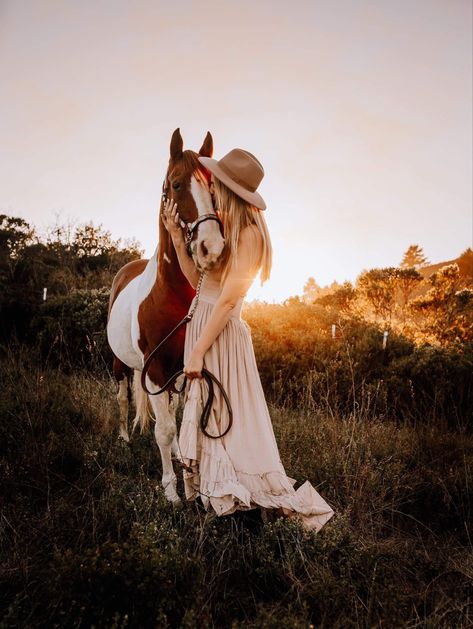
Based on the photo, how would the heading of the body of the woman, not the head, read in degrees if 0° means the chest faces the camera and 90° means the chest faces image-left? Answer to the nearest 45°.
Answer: approximately 90°

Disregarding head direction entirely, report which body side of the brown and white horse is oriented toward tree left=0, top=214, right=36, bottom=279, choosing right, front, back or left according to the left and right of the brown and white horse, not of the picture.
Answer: back

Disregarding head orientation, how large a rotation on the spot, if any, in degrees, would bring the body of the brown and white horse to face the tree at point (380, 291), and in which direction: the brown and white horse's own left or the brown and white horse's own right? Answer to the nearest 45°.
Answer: approximately 90° to the brown and white horse's own left

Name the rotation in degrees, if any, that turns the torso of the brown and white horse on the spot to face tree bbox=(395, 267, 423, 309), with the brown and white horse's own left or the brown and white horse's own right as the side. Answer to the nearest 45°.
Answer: approximately 90° to the brown and white horse's own left

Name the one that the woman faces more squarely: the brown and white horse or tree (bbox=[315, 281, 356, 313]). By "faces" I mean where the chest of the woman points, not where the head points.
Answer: the brown and white horse

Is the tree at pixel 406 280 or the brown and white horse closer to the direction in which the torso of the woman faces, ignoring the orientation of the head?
the brown and white horse

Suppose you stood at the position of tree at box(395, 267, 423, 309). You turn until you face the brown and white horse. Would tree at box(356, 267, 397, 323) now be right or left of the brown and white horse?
right

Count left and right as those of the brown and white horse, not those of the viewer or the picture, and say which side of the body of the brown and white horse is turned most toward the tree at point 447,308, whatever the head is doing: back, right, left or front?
left

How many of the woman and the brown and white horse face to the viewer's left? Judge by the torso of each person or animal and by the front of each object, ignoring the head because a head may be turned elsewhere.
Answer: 1

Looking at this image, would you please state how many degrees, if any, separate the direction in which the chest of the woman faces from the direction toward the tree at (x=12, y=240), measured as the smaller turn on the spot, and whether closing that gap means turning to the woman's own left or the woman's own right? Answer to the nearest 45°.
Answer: approximately 45° to the woman's own right
